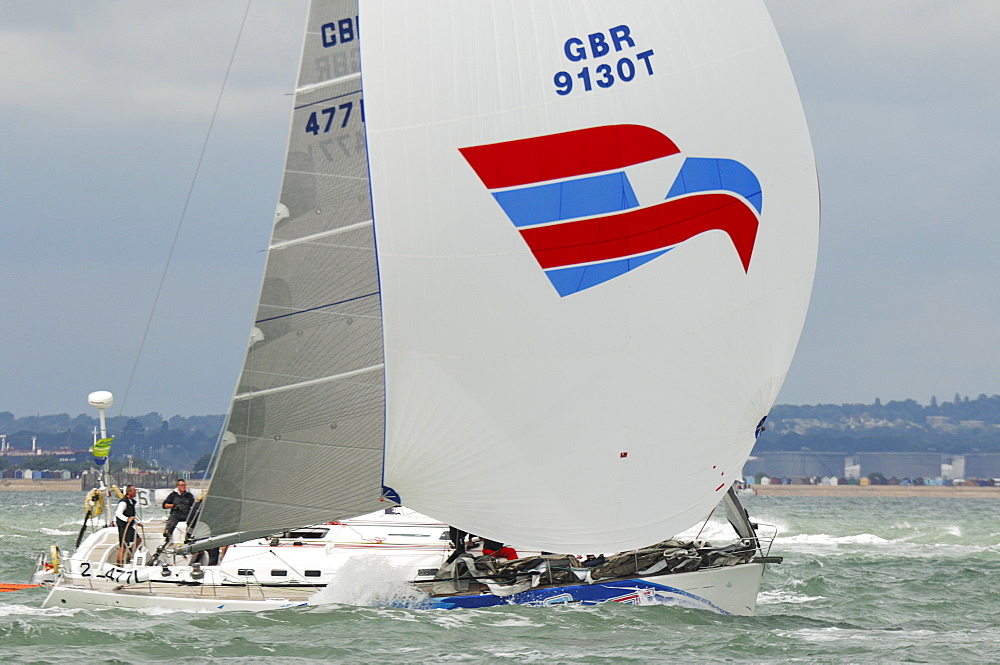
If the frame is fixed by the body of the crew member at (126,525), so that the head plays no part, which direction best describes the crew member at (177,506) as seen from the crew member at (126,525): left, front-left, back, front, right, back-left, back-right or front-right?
front-left

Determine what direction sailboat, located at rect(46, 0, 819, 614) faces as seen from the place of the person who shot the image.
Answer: facing to the right of the viewer
